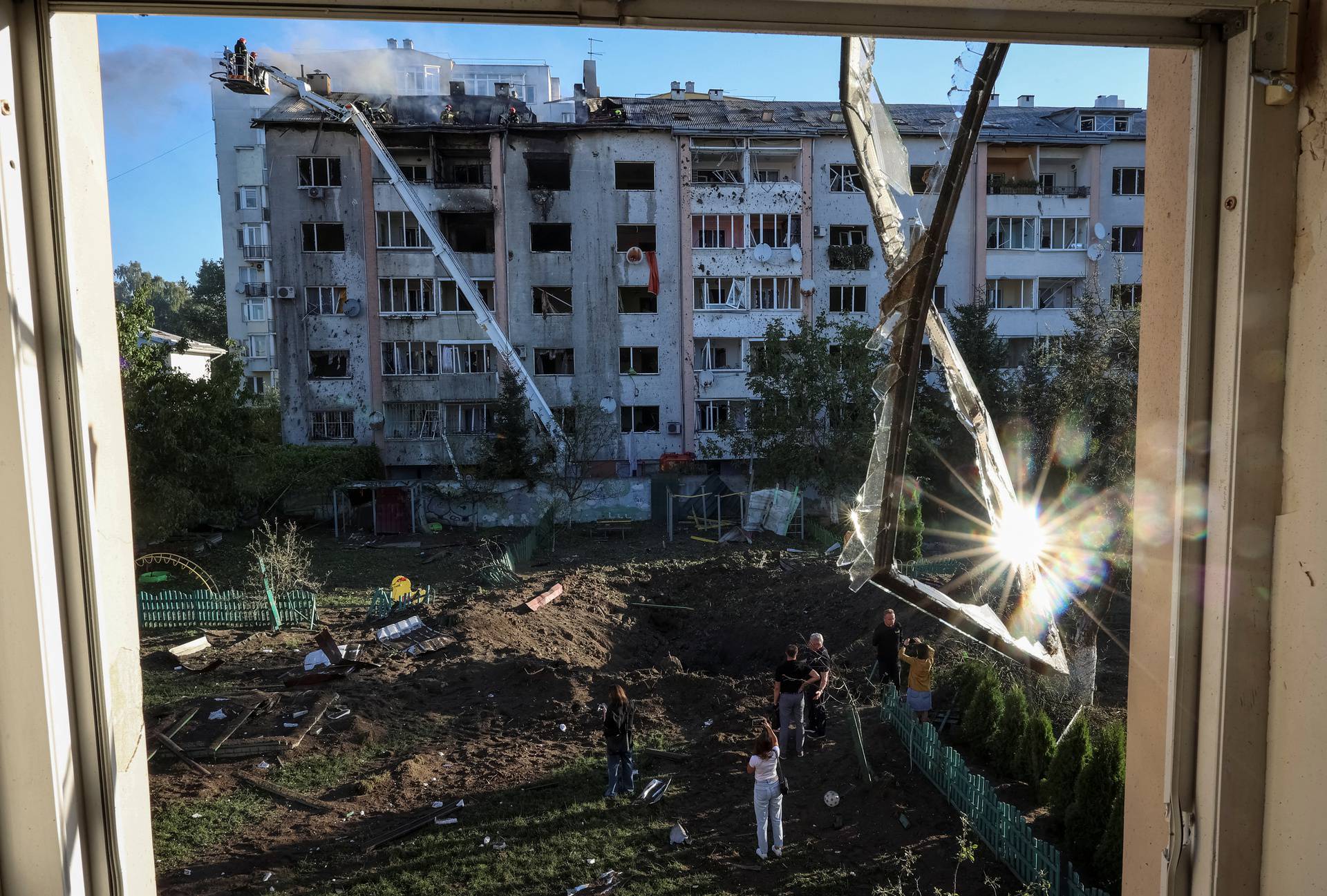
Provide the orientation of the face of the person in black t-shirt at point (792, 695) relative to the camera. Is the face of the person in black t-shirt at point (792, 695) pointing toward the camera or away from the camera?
away from the camera

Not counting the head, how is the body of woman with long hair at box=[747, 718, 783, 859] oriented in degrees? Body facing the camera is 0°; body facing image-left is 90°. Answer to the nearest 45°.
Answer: approximately 180°

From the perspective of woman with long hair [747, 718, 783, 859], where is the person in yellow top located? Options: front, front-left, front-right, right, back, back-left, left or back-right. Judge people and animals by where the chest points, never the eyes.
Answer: front-right

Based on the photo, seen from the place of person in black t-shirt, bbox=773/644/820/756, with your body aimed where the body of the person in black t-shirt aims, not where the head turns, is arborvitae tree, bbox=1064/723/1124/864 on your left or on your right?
on your right

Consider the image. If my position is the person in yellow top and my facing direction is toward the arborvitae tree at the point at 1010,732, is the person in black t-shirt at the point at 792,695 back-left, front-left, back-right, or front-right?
back-right

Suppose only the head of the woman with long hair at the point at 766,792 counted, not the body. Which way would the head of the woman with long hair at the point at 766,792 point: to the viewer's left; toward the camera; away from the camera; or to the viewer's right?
away from the camera

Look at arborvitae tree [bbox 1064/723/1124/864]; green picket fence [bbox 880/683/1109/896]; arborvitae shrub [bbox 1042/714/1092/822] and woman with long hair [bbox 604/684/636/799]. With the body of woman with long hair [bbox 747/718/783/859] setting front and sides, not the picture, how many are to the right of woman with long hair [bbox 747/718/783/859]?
3

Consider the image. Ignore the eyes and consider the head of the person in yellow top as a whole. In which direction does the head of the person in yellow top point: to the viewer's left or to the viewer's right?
to the viewer's left

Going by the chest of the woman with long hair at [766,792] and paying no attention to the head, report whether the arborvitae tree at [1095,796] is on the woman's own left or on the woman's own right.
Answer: on the woman's own right

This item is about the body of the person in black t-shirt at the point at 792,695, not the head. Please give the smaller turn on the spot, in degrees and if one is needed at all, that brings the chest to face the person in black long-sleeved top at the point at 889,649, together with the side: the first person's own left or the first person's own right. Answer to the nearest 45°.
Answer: approximately 45° to the first person's own right

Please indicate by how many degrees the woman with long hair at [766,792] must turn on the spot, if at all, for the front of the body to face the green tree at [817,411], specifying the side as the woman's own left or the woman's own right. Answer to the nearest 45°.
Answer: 0° — they already face it

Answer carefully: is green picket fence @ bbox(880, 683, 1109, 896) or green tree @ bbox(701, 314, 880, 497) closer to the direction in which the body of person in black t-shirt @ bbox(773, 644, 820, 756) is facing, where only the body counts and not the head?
the green tree
